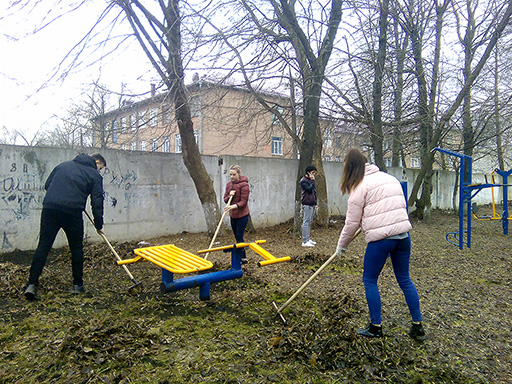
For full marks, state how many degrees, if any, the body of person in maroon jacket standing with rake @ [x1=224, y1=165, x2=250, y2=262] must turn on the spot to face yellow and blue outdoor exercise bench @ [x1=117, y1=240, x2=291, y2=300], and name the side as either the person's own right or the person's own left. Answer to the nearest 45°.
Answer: approximately 45° to the person's own left

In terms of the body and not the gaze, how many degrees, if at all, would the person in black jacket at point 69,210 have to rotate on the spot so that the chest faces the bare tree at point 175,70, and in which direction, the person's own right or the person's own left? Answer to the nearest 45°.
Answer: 0° — they already face it

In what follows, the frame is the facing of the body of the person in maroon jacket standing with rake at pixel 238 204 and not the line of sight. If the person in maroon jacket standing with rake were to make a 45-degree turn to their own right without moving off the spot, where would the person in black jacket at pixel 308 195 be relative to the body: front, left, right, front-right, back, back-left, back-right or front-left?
back-right

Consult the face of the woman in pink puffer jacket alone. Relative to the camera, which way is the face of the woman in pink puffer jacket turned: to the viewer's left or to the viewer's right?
to the viewer's left

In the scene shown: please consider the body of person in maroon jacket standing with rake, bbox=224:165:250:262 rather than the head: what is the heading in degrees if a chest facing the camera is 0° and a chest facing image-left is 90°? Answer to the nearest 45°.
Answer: approximately 45°

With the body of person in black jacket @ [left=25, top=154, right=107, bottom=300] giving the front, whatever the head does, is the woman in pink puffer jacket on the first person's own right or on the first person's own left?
on the first person's own right

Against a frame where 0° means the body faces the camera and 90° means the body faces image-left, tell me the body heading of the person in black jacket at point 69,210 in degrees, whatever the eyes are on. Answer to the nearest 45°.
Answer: approximately 225°

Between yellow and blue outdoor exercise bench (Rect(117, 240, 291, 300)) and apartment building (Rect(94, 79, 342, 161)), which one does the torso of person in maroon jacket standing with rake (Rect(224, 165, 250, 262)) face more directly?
the yellow and blue outdoor exercise bench
